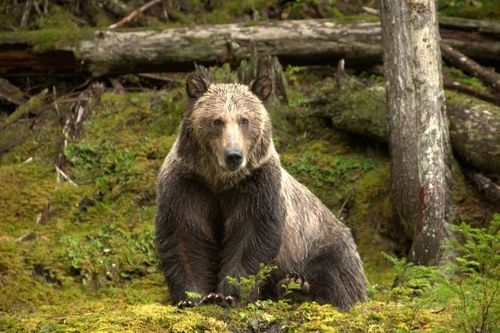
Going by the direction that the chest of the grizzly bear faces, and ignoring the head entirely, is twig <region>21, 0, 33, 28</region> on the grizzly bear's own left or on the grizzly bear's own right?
on the grizzly bear's own right

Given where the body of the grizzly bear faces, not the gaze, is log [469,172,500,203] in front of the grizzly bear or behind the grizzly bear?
behind

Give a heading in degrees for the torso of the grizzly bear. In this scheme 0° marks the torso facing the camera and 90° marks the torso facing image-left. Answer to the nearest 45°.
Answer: approximately 45°

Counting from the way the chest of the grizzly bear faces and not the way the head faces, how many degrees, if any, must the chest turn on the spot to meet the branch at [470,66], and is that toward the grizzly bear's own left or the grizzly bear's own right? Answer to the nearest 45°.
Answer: approximately 180°

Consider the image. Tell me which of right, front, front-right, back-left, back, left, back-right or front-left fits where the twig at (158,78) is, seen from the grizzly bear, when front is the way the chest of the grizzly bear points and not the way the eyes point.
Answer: back-right

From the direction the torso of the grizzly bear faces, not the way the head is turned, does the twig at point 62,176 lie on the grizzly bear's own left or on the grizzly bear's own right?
on the grizzly bear's own right

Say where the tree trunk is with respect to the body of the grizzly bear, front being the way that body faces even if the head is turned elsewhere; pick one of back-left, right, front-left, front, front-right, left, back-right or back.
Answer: back

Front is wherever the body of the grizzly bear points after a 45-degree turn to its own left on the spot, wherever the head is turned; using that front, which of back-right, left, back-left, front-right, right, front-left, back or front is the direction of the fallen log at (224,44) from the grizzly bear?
back

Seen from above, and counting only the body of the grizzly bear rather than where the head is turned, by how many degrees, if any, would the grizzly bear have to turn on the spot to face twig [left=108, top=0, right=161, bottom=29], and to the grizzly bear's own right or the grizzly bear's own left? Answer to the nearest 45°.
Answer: approximately 135° to the grizzly bear's own right

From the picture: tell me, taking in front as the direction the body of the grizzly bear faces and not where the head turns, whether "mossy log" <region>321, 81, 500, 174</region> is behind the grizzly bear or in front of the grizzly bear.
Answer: behind

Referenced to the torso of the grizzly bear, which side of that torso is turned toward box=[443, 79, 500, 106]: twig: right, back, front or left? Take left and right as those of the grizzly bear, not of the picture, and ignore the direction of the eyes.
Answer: back

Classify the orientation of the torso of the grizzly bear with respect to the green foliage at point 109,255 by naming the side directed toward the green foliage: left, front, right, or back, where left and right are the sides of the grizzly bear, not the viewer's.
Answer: right
